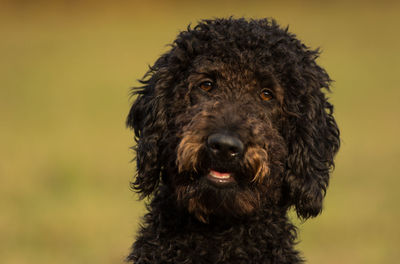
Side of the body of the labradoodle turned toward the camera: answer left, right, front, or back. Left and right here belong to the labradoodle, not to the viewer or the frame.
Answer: front
